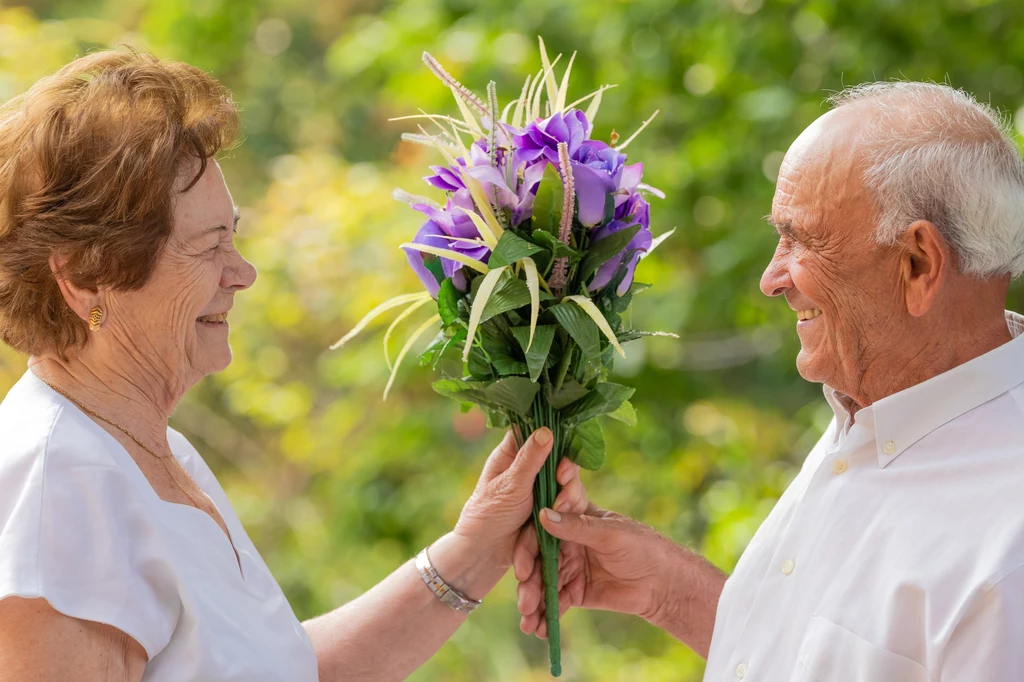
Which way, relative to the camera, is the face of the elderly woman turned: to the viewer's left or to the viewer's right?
to the viewer's right

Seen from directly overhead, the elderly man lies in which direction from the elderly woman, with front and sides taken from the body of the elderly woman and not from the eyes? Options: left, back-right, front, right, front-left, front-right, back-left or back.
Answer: front

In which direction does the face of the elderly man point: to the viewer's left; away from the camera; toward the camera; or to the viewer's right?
to the viewer's left

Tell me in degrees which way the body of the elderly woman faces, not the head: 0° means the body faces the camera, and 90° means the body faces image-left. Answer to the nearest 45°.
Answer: approximately 270°
